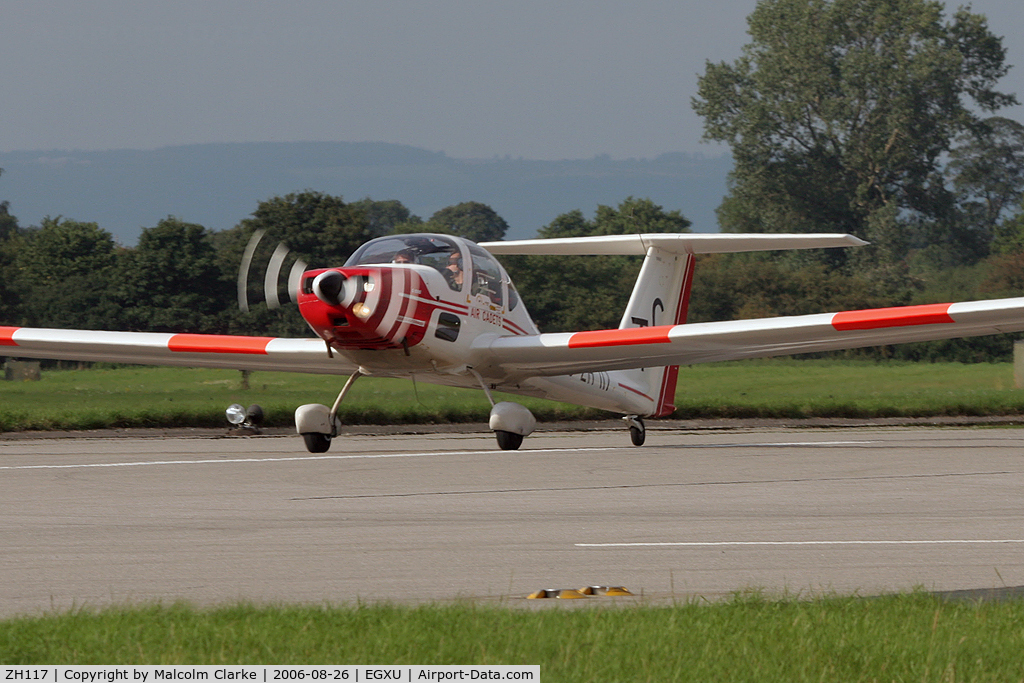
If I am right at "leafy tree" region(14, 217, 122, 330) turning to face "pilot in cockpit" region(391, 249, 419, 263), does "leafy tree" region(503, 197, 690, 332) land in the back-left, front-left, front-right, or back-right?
front-left

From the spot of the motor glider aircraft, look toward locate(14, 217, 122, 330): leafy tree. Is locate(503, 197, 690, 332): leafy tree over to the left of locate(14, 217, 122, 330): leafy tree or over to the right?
right

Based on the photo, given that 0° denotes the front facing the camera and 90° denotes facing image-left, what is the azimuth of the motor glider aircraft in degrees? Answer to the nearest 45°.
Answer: approximately 45°

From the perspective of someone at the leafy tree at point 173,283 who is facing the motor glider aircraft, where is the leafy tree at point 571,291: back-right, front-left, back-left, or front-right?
front-left

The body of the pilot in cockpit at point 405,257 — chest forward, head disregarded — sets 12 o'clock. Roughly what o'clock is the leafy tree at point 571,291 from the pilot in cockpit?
The leafy tree is roughly at 5 o'clock from the pilot in cockpit.

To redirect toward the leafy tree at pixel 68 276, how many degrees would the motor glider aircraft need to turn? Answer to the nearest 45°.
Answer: approximately 90° to its right

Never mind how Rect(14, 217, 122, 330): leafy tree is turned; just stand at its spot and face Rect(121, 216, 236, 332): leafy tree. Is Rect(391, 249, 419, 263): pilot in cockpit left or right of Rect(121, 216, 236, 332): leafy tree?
right

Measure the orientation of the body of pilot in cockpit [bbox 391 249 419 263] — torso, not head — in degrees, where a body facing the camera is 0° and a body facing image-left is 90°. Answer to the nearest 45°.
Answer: approximately 45°

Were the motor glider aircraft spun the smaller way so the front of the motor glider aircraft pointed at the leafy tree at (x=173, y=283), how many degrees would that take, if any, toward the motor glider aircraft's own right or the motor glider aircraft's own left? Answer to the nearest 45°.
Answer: approximately 90° to the motor glider aircraft's own right

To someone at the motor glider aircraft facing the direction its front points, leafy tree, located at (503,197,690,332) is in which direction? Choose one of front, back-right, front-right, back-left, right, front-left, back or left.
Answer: back-right
